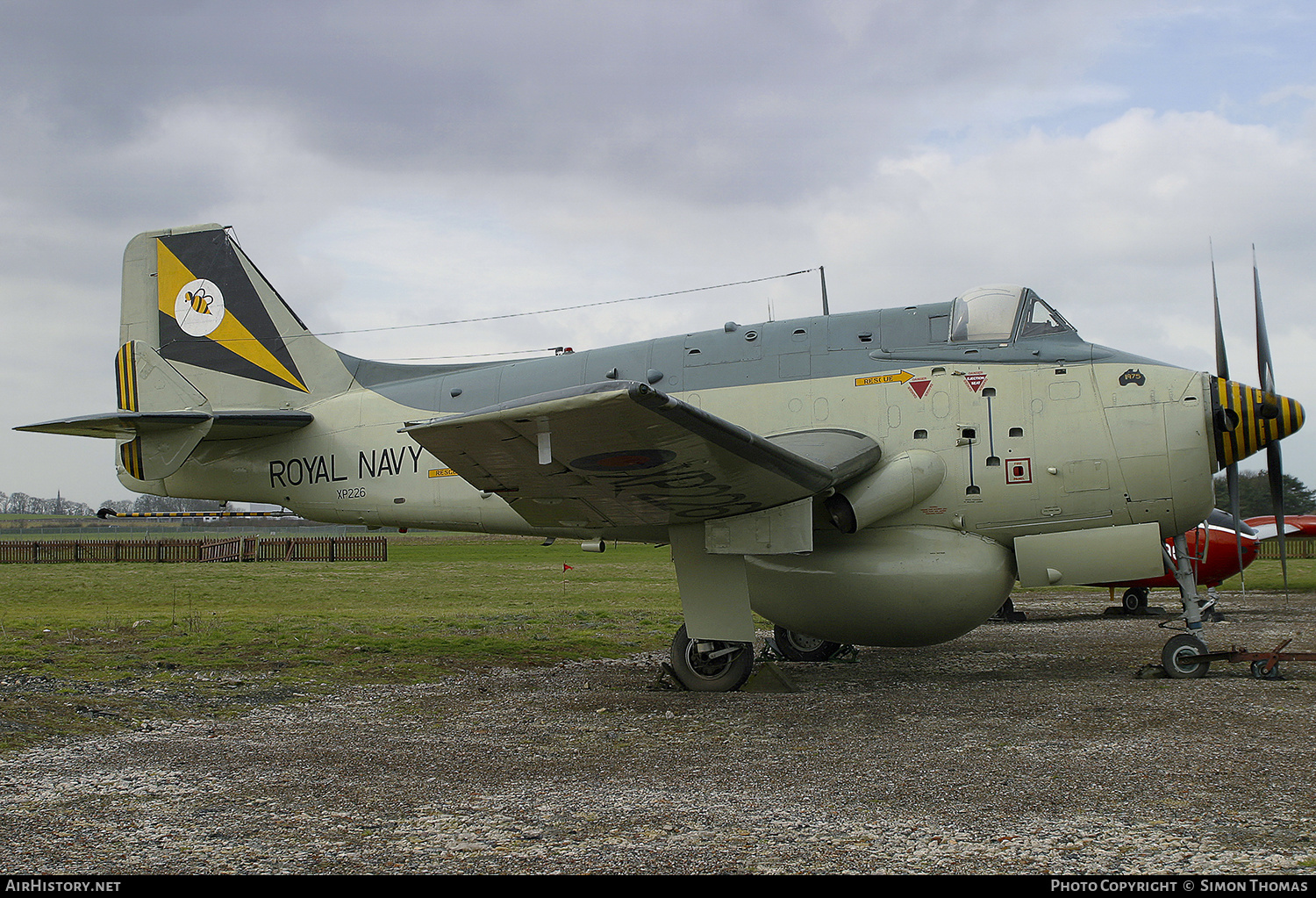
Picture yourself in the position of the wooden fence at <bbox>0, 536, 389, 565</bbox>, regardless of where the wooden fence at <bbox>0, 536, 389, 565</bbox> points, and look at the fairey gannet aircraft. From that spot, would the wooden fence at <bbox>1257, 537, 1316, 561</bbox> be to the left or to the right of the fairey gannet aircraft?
left

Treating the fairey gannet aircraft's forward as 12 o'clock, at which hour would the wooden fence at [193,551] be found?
The wooden fence is roughly at 8 o'clock from the fairey gannet aircraft.

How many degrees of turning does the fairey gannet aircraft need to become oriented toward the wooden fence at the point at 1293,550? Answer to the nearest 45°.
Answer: approximately 45° to its left

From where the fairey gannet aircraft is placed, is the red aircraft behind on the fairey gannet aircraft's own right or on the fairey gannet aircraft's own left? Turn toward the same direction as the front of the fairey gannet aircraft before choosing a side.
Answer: on the fairey gannet aircraft's own left

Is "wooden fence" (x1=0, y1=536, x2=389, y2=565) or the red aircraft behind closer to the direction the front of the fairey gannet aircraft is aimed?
the red aircraft behind

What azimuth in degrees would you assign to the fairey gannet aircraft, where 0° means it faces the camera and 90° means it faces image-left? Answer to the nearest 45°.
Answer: approximately 270°
